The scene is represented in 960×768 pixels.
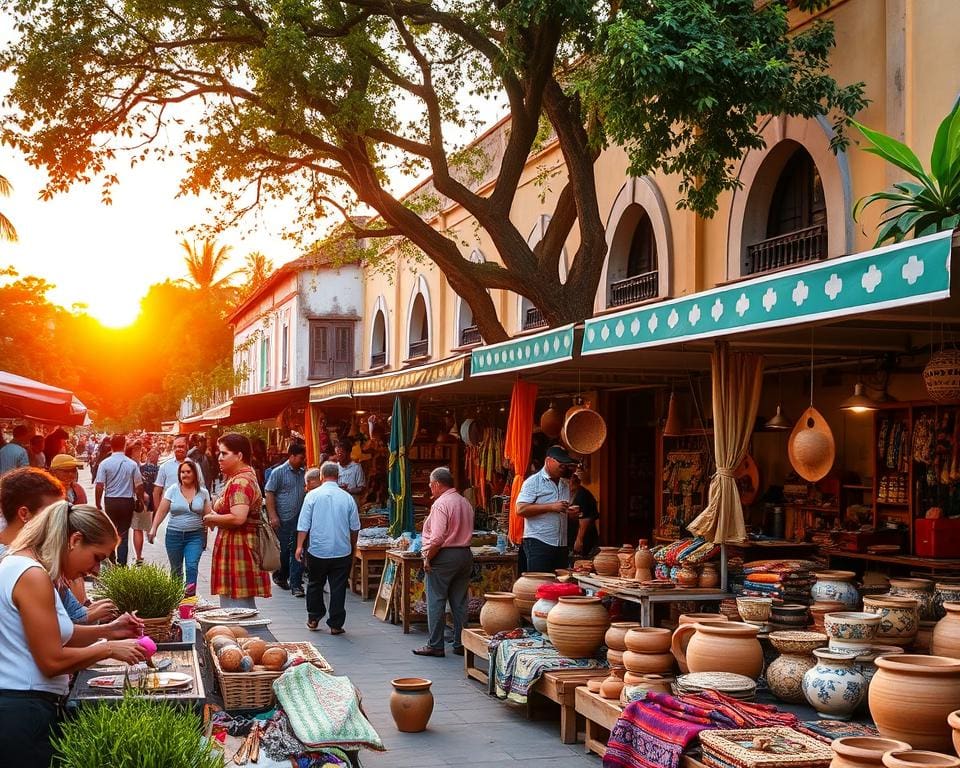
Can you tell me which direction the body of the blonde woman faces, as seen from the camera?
to the viewer's right

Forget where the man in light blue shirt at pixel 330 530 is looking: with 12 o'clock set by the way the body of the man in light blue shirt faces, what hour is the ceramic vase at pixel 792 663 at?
The ceramic vase is roughly at 5 o'clock from the man in light blue shirt.

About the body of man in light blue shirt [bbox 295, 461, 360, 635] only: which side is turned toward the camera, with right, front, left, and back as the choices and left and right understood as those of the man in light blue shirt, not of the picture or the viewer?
back
